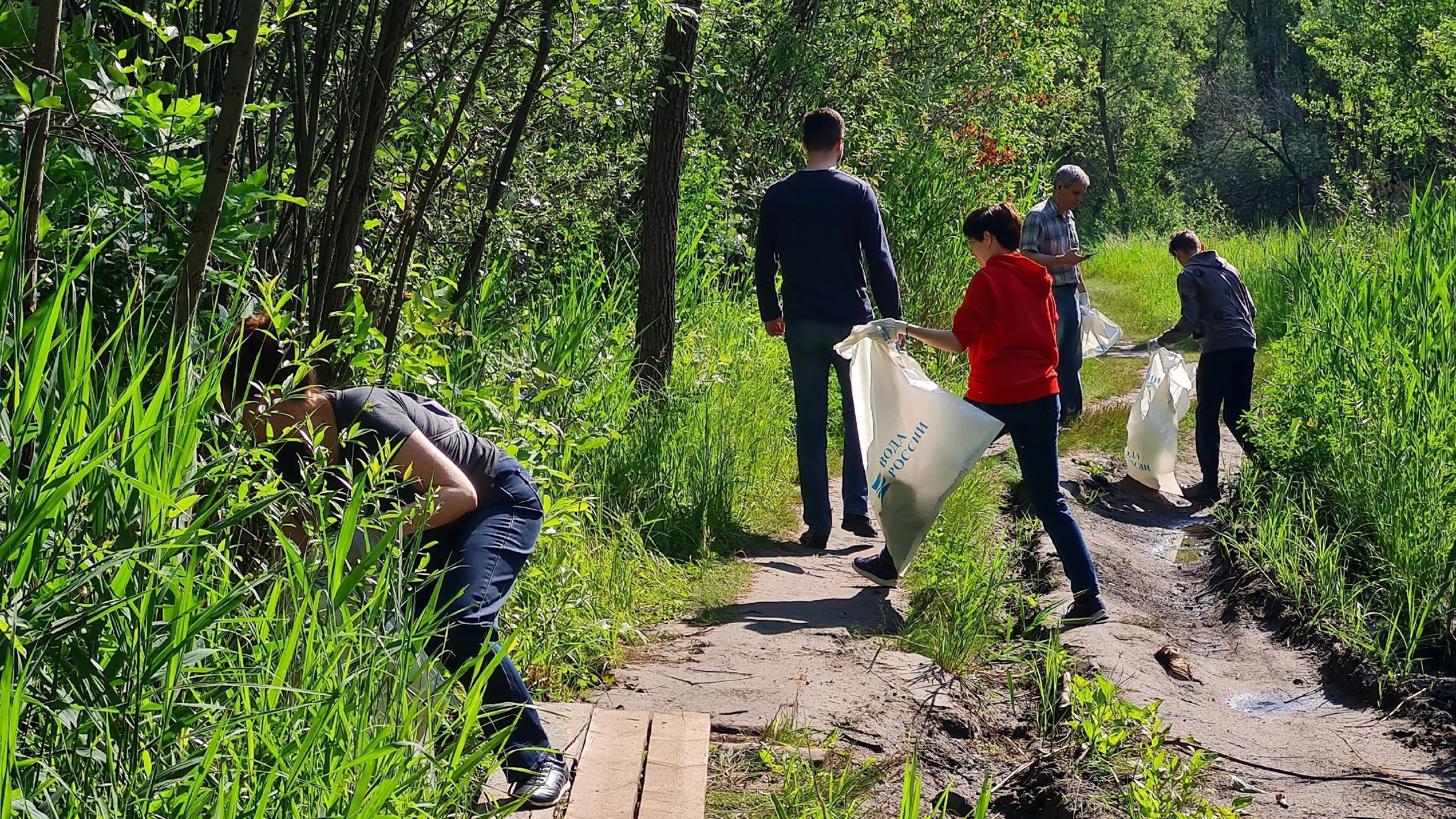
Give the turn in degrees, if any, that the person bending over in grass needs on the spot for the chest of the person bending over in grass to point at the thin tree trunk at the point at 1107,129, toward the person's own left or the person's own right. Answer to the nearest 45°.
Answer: approximately 135° to the person's own right

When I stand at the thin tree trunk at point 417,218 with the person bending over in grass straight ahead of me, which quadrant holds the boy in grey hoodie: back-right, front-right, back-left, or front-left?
back-left

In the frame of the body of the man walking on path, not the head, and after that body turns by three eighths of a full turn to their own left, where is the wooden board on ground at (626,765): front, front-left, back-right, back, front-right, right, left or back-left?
front-left

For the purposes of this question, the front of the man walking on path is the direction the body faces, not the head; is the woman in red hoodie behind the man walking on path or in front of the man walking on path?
behind

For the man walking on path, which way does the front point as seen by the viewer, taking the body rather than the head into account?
away from the camera

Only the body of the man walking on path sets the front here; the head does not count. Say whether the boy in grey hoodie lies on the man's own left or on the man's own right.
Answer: on the man's own right

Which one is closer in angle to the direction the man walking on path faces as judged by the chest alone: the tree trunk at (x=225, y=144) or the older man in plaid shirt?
the older man in plaid shirt

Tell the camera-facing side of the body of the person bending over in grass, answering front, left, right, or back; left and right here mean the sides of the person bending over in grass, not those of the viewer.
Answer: left

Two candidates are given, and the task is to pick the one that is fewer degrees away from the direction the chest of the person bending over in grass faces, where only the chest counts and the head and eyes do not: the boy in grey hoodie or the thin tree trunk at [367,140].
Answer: the thin tree trunk

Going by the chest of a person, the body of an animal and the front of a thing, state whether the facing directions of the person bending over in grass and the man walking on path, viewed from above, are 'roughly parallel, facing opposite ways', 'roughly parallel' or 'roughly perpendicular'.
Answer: roughly perpendicular
